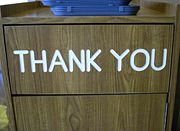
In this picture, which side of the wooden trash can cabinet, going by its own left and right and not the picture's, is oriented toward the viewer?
front
